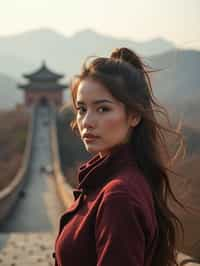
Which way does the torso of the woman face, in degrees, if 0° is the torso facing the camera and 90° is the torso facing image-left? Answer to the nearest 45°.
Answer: approximately 90°

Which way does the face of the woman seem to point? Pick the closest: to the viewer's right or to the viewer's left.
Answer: to the viewer's left

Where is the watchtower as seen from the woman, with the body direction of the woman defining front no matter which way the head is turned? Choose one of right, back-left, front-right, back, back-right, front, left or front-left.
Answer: right
